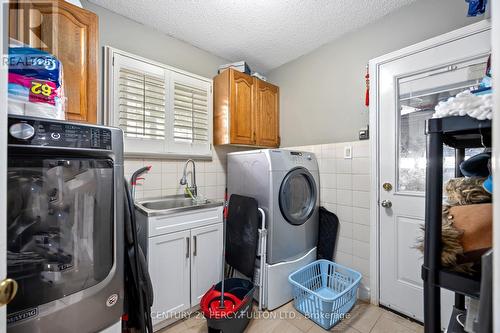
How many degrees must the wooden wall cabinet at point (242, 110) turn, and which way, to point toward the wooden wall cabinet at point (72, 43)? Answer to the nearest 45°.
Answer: approximately 90° to its right

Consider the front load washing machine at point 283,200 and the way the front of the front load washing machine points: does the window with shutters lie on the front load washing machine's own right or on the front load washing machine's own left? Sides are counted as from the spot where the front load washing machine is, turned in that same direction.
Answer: on the front load washing machine's own right

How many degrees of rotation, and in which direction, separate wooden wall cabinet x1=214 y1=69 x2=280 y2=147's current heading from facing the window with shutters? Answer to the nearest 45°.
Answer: approximately 90° to its right

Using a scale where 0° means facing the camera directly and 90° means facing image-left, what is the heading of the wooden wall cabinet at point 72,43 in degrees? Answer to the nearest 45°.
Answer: approximately 315°

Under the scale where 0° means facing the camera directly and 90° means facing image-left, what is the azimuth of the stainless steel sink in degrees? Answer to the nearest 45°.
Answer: approximately 315°

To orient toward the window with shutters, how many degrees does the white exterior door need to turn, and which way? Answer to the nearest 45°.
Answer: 0° — it already faces it
